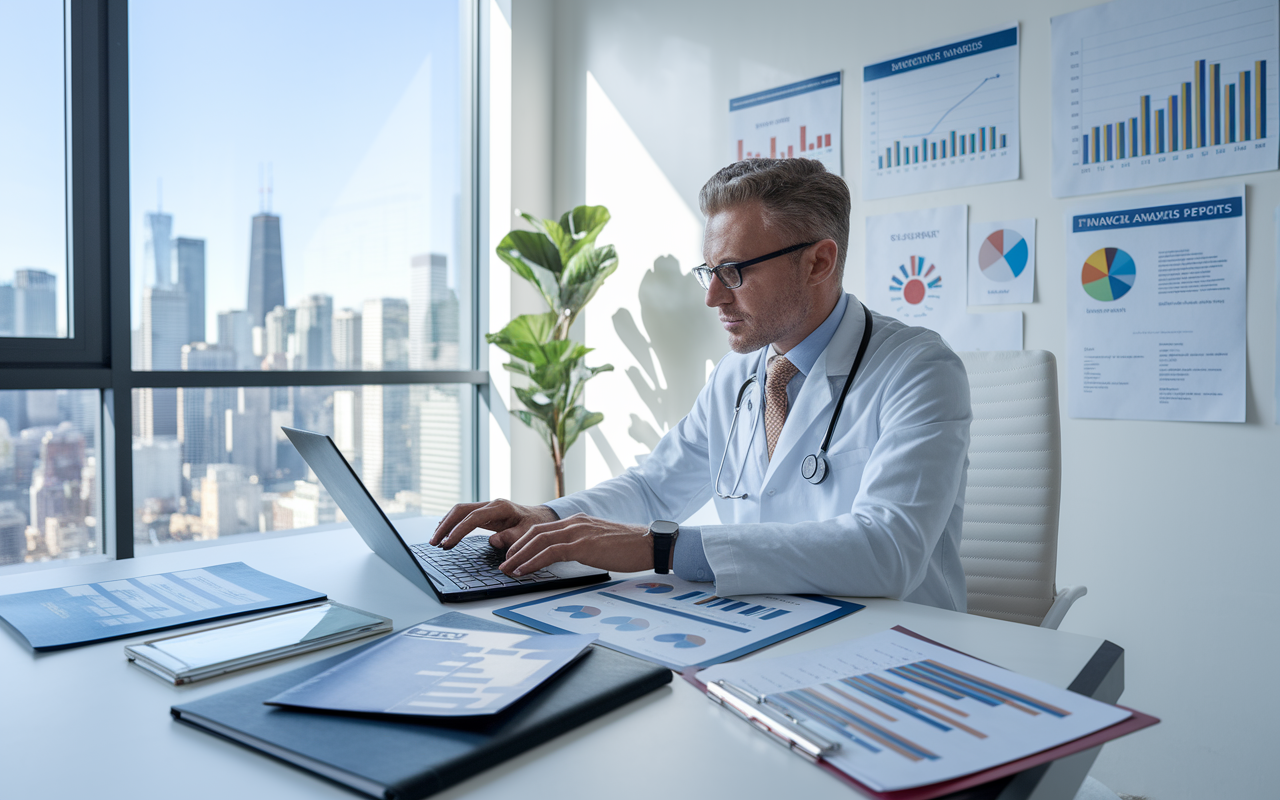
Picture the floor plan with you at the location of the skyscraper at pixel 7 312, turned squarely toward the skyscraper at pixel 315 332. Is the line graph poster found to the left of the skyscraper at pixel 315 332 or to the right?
right

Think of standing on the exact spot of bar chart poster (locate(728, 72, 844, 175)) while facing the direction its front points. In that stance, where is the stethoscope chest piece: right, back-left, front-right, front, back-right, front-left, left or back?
front-left

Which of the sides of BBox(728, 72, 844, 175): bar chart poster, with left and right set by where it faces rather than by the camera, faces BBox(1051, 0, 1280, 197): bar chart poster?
left

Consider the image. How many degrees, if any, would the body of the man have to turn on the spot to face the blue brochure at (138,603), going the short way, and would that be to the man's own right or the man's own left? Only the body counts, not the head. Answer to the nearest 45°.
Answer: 0° — they already face it

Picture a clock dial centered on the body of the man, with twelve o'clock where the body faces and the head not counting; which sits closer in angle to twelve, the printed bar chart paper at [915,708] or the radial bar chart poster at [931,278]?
the printed bar chart paper

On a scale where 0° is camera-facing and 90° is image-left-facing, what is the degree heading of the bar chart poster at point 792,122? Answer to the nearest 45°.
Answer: approximately 45°

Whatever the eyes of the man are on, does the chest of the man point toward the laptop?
yes

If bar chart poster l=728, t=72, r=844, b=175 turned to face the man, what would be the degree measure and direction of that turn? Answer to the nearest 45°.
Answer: approximately 45° to its left

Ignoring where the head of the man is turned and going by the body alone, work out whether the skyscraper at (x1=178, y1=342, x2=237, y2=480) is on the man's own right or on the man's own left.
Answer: on the man's own right

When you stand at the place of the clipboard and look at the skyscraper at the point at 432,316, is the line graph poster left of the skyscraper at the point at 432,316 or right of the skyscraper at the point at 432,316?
right

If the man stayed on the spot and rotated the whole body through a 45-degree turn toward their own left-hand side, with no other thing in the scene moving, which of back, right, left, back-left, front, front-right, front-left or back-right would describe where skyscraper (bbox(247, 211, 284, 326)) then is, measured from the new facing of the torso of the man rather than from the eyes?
back-right

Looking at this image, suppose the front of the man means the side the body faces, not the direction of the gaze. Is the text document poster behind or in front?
behind
